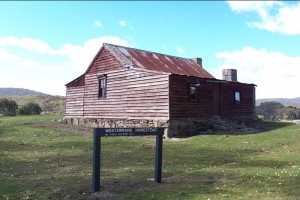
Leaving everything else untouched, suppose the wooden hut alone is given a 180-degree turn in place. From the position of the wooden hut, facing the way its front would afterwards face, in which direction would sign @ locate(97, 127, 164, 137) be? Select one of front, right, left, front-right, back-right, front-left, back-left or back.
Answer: back-left

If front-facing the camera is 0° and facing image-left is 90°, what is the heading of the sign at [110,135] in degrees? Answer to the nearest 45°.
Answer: approximately 315°

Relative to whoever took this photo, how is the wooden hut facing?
facing the viewer and to the right of the viewer

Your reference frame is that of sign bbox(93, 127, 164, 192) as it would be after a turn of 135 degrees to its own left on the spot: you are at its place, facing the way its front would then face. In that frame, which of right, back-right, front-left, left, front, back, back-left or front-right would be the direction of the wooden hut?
front
